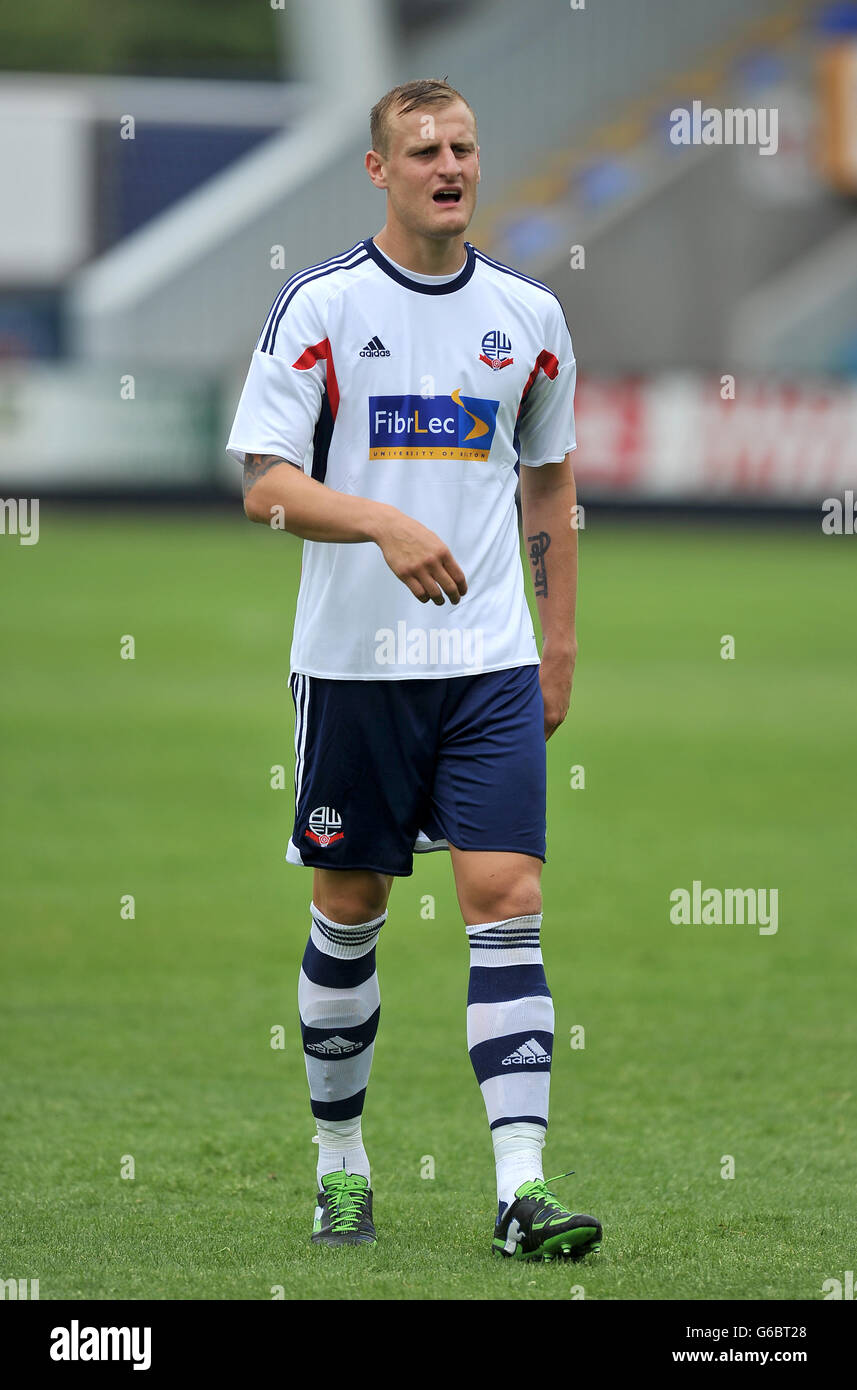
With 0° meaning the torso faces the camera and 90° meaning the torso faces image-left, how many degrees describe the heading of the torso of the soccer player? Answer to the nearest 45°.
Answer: approximately 0°
